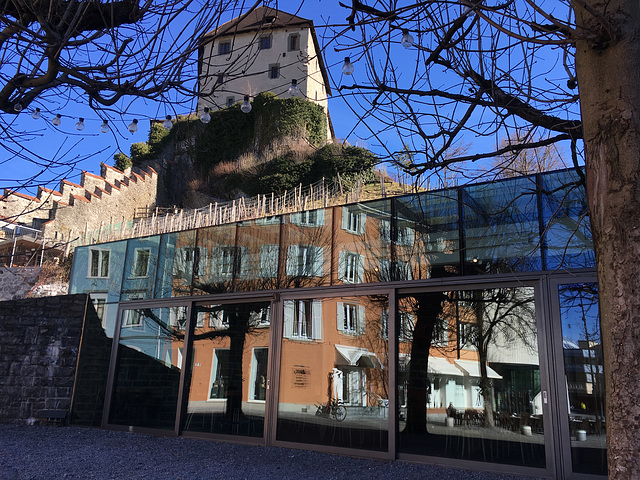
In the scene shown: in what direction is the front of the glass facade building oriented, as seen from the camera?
facing the viewer and to the left of the viewer

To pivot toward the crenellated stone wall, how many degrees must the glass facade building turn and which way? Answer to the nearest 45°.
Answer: approximately 90° to its right

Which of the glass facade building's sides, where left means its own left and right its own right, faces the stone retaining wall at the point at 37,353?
right

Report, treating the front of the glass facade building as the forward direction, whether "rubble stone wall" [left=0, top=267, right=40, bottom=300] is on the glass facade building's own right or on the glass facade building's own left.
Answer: on the glass facade building's own right

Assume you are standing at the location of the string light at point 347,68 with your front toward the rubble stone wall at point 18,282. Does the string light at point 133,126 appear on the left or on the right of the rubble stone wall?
left

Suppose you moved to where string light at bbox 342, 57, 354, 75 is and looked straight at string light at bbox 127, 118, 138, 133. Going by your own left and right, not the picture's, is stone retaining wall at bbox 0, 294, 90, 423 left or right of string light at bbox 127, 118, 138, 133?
right

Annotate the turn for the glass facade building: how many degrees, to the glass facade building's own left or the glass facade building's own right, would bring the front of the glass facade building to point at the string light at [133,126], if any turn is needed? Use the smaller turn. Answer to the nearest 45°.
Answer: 0° — it already faces it

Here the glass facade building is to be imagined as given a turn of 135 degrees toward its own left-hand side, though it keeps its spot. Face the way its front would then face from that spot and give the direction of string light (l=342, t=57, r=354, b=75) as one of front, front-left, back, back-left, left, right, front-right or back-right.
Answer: right

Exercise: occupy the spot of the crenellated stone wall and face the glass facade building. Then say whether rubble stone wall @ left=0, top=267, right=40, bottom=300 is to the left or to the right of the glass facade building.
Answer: right
